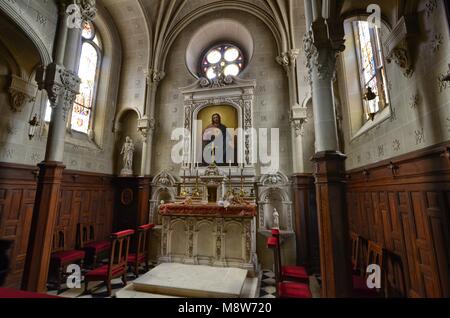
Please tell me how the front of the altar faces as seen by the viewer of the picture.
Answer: facing the viewer

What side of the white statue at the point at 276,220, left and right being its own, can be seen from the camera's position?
front

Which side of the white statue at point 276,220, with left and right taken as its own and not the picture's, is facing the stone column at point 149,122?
right

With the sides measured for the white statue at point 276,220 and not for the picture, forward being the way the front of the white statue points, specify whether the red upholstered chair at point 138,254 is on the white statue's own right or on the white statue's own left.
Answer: on the white statue's own right

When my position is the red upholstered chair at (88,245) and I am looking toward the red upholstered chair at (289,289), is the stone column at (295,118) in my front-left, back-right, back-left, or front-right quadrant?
front-left

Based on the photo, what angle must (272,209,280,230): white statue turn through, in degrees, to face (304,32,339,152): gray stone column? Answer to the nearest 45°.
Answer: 0° — it already faces it

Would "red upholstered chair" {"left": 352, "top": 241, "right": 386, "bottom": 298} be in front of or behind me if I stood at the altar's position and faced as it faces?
in front

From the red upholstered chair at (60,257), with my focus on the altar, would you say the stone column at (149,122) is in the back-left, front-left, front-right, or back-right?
front-left
